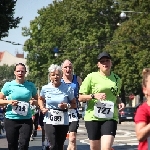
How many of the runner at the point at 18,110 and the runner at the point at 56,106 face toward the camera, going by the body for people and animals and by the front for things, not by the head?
2

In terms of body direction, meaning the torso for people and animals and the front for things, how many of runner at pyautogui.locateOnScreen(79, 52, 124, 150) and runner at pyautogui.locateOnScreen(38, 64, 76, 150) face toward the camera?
2

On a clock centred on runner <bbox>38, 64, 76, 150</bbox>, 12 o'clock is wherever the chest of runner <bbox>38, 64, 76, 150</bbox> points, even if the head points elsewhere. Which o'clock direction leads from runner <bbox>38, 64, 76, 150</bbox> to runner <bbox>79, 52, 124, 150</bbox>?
runner <bbox>79, 52, 124, 150</bbox> is roughly at 10 o'clock from runner <bbox>38, 64, 76, 150</bbox>.

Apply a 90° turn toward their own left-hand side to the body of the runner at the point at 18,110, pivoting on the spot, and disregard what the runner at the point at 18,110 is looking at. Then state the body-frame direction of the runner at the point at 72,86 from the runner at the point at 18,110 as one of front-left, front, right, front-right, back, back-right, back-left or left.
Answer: front-left

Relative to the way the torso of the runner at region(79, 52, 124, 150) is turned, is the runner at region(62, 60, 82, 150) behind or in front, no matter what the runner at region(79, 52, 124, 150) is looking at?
behind

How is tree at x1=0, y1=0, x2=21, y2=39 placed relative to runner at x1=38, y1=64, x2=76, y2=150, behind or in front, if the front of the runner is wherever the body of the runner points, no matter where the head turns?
behind

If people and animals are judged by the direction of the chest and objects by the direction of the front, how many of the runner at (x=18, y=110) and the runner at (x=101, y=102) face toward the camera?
2

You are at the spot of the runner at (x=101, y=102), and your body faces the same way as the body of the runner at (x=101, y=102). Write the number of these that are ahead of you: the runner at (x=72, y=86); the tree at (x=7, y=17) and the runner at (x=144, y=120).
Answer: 1

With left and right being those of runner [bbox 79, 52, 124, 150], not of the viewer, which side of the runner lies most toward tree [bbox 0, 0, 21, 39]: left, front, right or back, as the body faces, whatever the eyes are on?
back

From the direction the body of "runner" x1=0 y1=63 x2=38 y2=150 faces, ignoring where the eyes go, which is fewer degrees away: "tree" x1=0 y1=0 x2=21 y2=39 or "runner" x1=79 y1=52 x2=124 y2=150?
the runner
